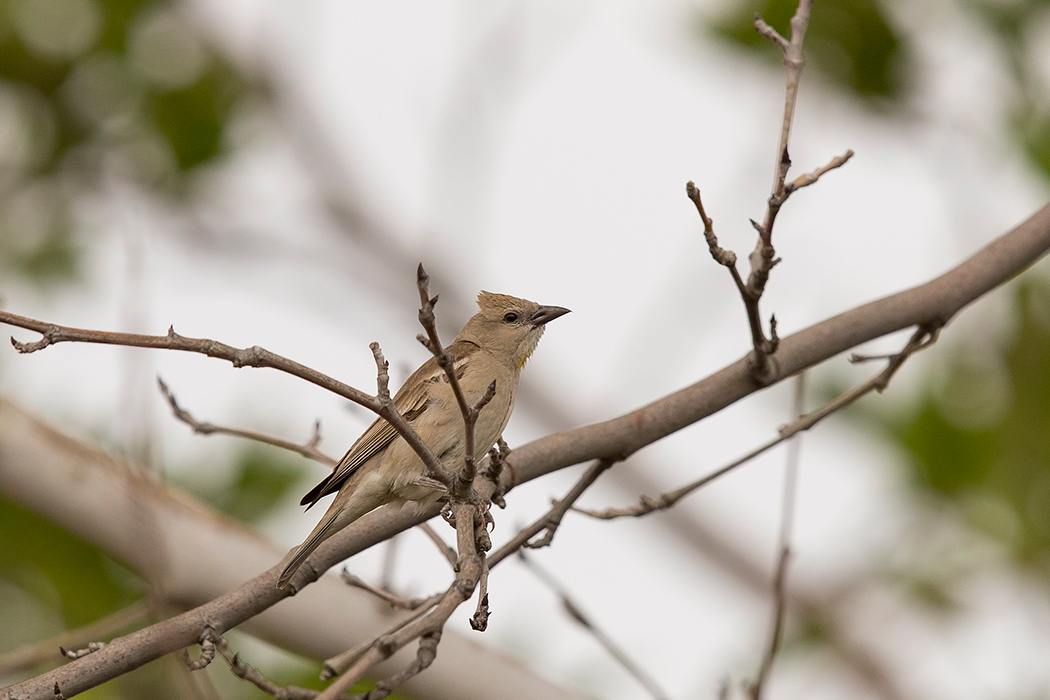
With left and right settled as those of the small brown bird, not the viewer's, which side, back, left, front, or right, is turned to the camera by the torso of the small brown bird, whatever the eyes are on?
right

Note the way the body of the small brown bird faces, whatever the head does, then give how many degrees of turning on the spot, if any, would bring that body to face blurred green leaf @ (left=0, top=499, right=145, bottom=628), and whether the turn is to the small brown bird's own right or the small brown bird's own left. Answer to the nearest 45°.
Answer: approximately 135° to the small brown bird's own left
